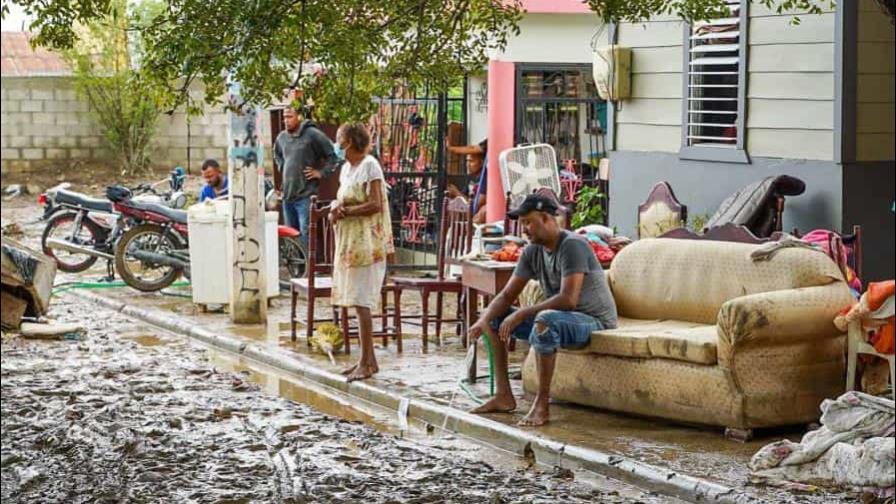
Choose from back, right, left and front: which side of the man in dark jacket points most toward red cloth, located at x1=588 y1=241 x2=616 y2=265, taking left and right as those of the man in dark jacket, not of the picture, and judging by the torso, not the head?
left

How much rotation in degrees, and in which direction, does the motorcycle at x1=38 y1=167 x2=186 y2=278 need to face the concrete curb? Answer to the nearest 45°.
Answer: approximately 90° to its right

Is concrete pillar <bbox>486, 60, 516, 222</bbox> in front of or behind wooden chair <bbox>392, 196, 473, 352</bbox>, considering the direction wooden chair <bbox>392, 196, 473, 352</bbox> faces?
behind

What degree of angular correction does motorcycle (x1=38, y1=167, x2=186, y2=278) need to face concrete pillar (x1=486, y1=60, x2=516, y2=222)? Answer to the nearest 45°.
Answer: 0° — it already faces it

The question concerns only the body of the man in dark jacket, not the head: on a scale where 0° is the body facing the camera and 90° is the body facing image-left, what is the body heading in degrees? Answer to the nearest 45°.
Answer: approximately 45°

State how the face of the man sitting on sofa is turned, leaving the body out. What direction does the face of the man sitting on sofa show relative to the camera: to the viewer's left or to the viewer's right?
to the viewer's left

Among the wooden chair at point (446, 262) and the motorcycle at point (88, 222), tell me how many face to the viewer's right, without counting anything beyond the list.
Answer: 1

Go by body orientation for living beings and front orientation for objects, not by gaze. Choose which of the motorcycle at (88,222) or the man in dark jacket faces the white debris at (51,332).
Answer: the man in dark jacket

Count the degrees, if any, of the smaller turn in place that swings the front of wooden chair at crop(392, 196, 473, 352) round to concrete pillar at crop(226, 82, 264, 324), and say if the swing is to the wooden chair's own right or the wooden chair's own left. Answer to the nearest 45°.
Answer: approximately 90° to the wooden chair's own right

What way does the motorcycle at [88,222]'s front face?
to the viewer's right

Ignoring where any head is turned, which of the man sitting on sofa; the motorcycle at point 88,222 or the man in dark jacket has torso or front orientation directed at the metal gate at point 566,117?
the motorcycle
